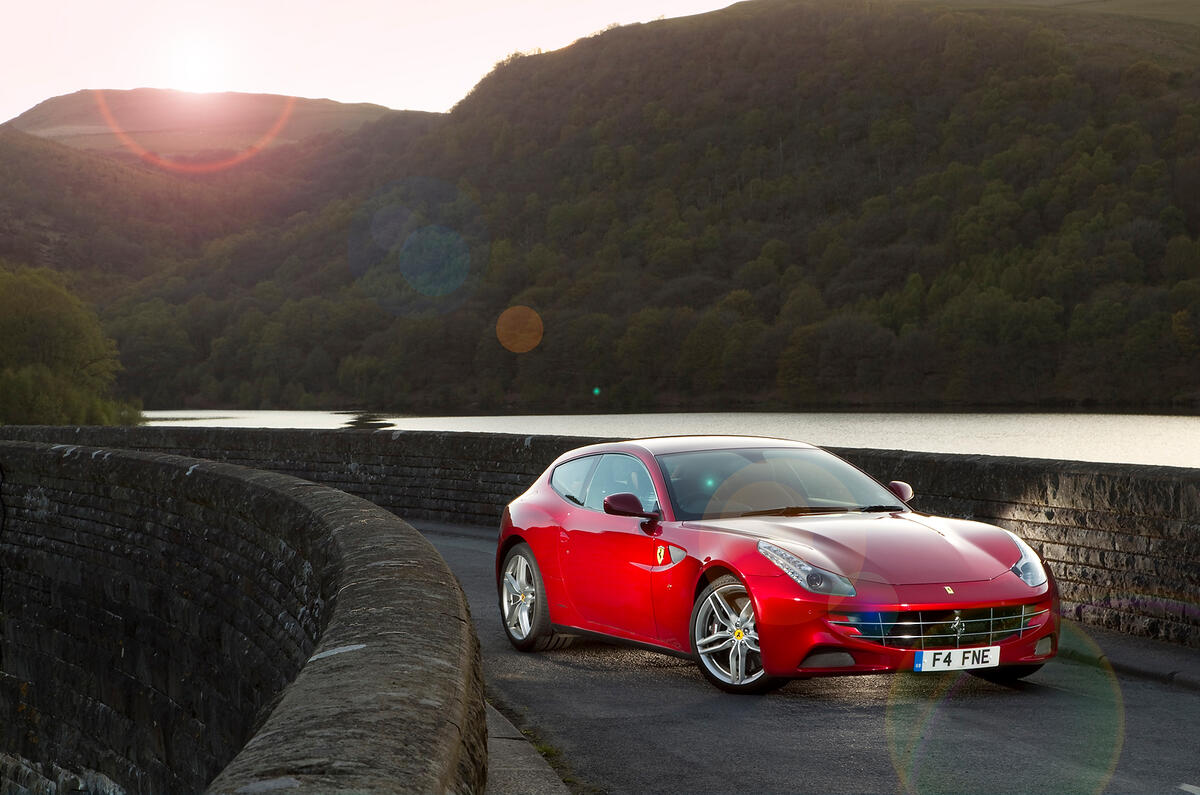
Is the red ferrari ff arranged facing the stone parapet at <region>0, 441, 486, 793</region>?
no

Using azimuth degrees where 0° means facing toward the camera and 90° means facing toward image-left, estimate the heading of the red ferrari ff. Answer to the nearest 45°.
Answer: approximately 315°

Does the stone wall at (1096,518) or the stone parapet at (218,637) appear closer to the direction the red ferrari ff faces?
the stone wall

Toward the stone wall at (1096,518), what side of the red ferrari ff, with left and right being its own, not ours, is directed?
left
